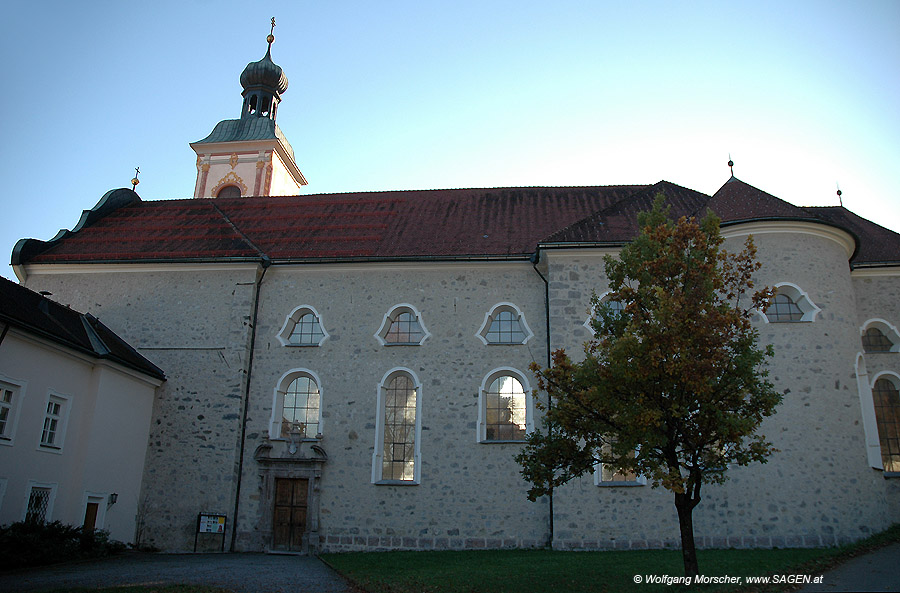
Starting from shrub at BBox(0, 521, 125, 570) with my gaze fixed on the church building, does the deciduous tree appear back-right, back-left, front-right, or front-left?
front-right

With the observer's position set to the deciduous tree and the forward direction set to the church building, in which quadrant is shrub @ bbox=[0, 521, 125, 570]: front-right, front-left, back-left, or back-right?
front-left

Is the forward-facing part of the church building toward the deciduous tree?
no

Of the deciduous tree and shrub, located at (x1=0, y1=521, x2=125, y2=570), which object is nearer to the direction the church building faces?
the deciduous tree

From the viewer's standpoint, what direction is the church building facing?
to the viewer's left

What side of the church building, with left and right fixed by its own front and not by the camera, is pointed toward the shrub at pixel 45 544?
right
